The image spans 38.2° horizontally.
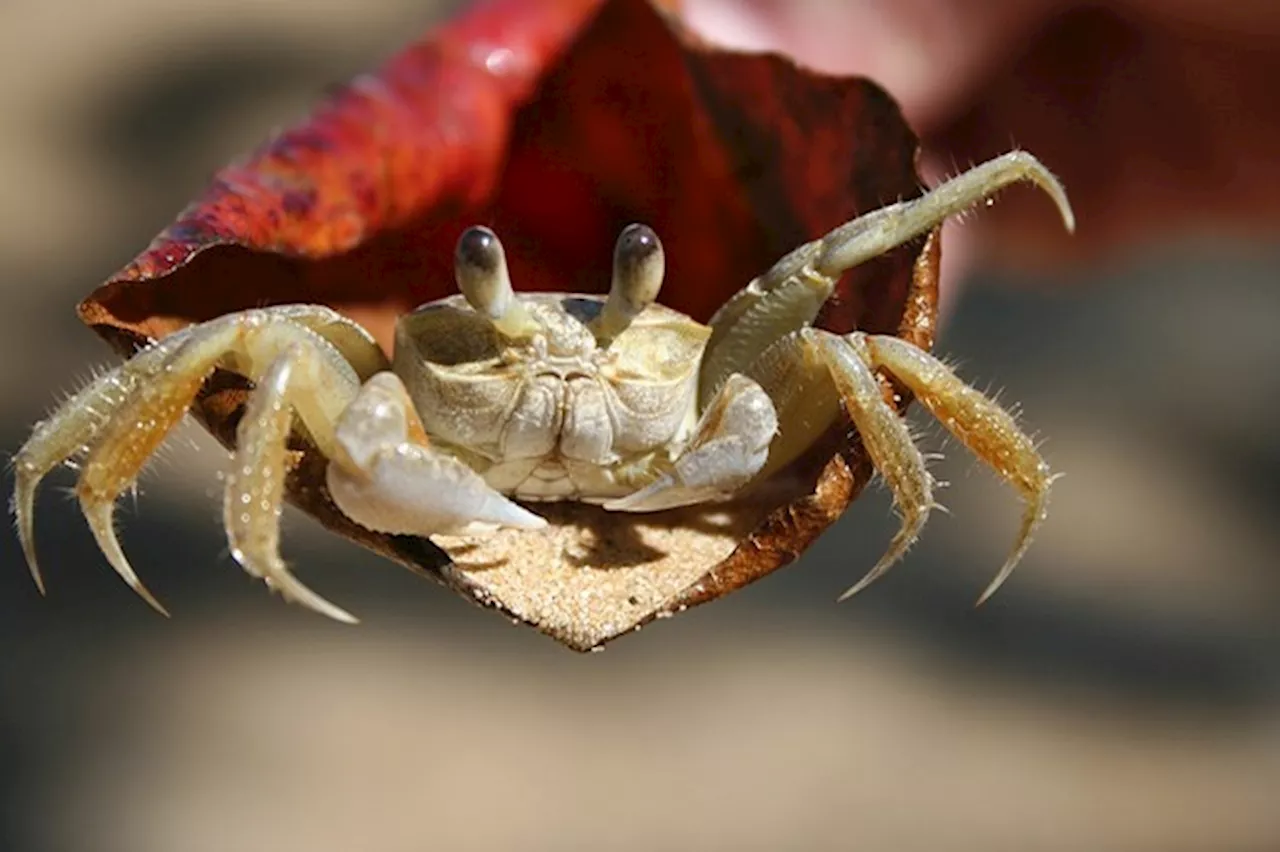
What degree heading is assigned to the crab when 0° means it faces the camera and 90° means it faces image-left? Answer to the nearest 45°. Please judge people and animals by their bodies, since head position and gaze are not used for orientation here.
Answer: approximately 0°
